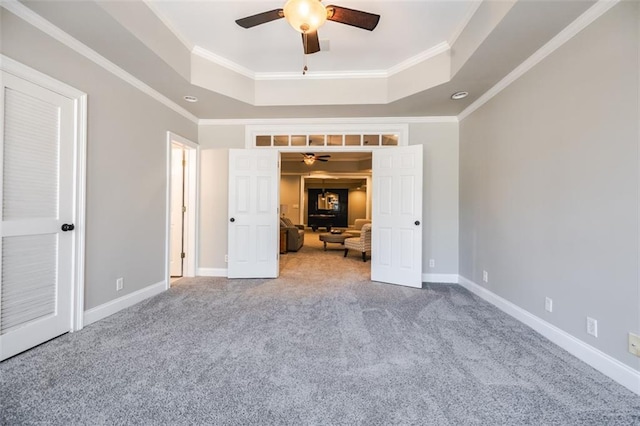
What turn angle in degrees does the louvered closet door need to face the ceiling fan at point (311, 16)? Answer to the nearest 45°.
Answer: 0° — it already faces it

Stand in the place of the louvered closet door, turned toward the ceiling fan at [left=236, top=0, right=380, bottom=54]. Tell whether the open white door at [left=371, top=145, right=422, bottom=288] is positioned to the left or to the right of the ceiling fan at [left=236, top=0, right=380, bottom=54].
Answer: left

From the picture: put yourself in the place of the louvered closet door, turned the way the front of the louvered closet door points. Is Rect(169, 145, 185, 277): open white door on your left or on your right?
on your left

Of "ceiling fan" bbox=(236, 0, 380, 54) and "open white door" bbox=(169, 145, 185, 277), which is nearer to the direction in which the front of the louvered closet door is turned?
the ceiling fan

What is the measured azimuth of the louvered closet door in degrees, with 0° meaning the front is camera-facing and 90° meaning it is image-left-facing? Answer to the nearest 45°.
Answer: approximately 315°
